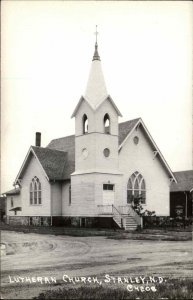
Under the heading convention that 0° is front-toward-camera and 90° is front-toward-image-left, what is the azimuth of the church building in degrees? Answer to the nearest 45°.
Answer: approximately 315°
